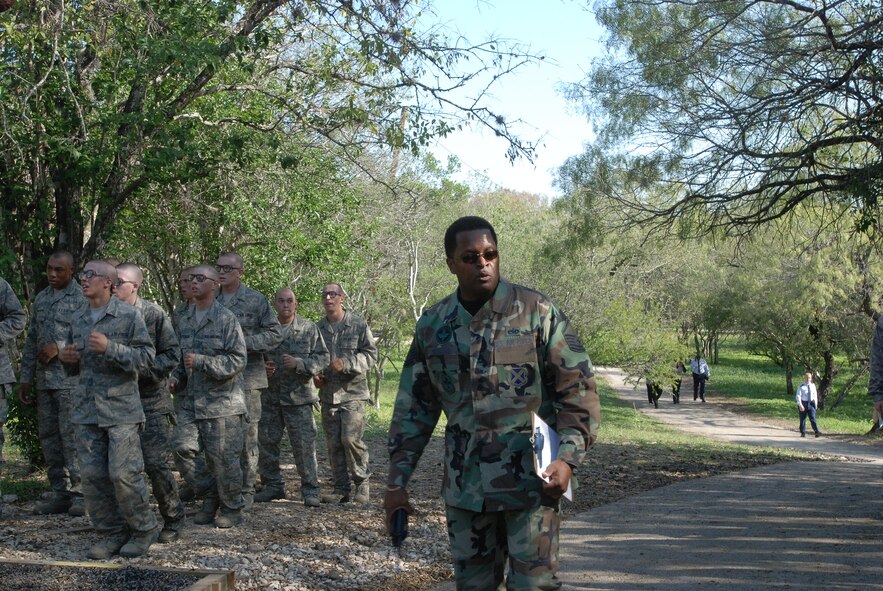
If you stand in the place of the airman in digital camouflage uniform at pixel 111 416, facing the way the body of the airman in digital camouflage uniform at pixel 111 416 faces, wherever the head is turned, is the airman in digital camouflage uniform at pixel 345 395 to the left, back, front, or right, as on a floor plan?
back

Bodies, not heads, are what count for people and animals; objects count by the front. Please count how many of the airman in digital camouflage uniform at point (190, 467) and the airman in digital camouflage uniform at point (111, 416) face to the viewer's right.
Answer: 0

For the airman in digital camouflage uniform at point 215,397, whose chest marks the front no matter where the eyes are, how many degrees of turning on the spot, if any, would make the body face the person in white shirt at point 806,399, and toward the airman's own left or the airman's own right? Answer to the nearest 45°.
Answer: approximately 180°

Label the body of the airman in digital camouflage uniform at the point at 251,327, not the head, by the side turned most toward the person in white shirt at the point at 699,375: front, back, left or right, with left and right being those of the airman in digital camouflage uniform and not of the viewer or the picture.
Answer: back

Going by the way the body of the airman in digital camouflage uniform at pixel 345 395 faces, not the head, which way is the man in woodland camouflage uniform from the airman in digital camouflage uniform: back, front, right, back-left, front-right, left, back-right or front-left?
front-left

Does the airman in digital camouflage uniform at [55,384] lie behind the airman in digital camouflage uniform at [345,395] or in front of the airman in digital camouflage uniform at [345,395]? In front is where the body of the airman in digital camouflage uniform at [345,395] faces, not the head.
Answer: in front

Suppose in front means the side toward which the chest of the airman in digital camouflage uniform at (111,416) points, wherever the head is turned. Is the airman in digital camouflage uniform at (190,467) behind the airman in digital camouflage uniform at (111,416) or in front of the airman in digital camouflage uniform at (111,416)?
behind
